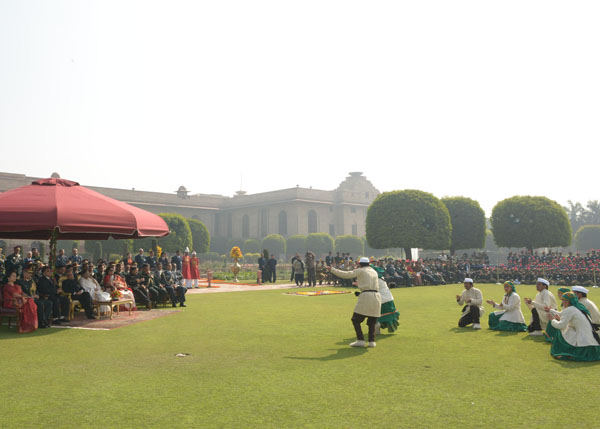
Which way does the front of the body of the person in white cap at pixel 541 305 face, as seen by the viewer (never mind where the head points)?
to the viewer's left

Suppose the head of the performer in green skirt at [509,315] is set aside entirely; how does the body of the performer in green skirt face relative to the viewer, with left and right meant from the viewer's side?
facing to the left of the viewer

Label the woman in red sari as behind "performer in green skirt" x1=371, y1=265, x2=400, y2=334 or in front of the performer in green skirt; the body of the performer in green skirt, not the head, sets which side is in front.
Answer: in front

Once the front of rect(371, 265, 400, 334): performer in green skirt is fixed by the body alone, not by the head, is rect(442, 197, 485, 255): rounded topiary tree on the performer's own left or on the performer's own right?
on the performer's own right

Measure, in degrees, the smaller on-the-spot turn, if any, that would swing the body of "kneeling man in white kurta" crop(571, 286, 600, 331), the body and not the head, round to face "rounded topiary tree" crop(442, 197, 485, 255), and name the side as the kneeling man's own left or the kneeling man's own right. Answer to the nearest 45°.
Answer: approximately 90° to the kneeling man's own right

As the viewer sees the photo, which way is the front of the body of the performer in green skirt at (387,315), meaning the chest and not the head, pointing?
to the viewer's left

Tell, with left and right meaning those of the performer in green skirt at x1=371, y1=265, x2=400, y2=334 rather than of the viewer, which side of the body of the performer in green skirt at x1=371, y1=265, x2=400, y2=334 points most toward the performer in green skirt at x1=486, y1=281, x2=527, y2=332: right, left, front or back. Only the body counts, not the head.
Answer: back

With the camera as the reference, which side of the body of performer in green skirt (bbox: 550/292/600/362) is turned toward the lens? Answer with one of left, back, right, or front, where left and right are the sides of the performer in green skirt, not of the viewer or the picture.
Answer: left

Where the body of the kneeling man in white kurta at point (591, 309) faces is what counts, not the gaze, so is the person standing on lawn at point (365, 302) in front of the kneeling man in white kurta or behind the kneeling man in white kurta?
in front

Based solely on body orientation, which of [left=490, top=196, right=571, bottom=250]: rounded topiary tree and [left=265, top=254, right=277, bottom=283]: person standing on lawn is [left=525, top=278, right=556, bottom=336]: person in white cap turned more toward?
the person standing on lawn

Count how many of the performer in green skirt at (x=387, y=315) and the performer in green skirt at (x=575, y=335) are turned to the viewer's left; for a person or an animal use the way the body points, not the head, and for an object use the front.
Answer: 2

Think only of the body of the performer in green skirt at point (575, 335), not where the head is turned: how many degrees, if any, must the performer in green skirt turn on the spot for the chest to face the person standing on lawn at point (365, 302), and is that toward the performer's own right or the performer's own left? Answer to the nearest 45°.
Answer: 0° — they already face them
